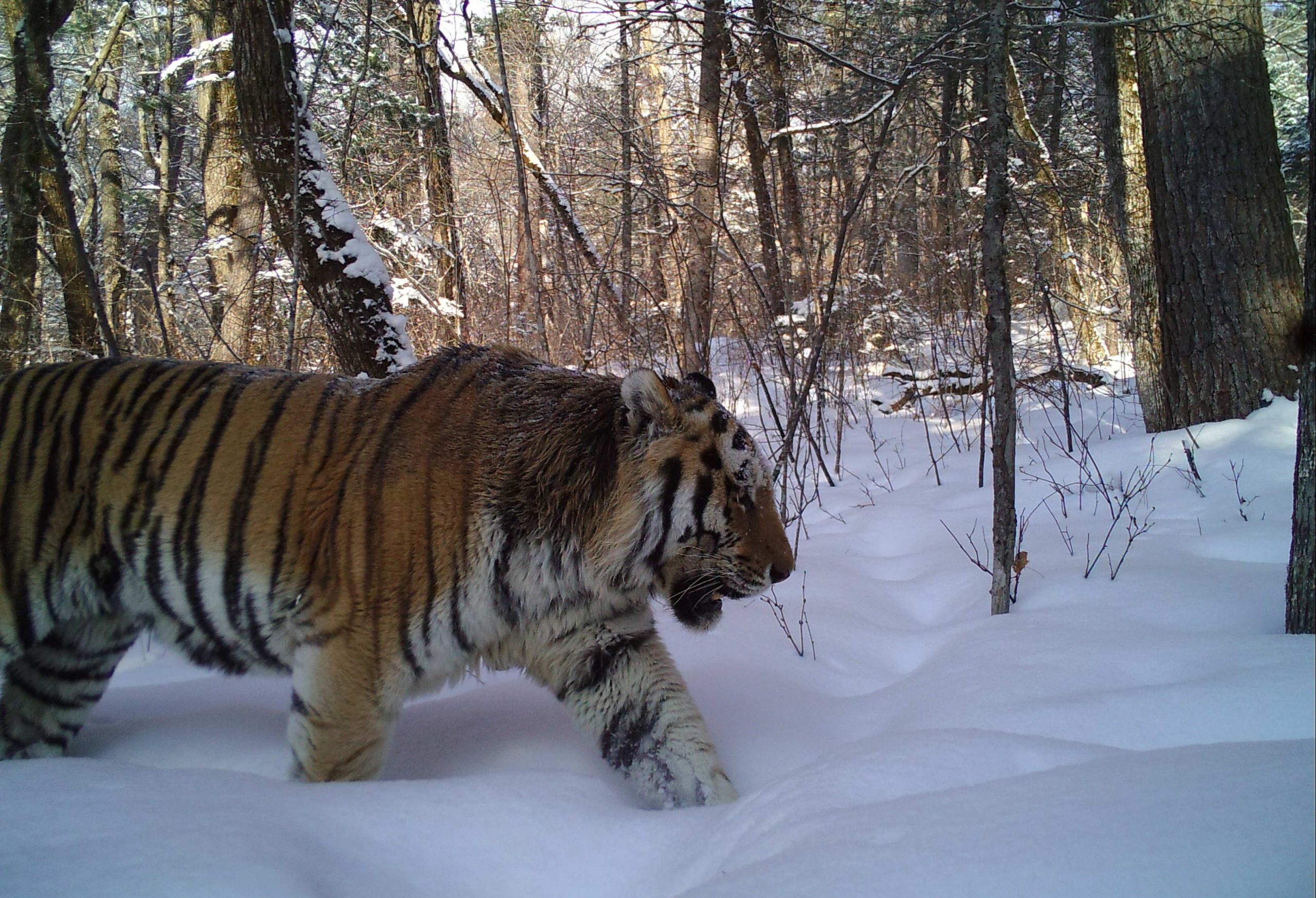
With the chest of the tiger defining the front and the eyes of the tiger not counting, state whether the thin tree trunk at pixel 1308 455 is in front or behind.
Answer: in front

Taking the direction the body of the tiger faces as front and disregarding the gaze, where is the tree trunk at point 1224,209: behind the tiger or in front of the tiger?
in front

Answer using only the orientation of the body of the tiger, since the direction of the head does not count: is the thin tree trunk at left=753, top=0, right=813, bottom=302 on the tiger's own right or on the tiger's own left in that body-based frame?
on the tiger's own left

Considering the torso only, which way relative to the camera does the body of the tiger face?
to the viewer's right

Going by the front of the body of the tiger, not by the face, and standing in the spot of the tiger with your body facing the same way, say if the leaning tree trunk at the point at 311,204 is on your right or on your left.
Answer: on your left
